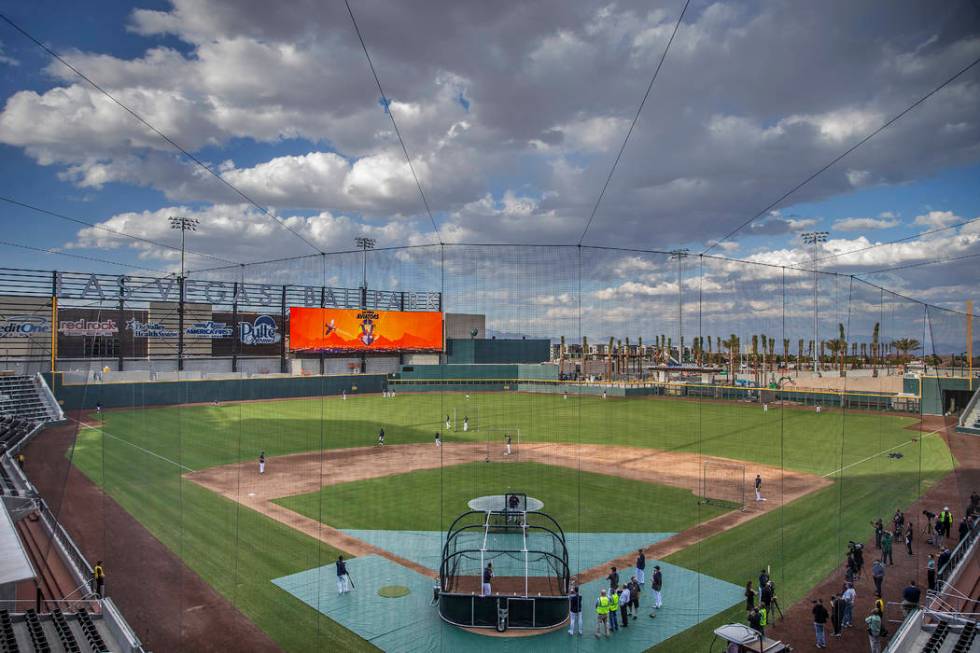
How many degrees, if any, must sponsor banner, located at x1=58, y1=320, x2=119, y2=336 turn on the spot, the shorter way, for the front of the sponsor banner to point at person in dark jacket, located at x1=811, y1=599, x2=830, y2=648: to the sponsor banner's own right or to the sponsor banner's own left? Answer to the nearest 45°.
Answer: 0° — it already faces them

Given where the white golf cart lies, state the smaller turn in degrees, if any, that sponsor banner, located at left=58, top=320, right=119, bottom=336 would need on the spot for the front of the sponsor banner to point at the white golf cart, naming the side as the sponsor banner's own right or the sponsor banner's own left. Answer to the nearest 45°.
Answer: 0° — it already faces it

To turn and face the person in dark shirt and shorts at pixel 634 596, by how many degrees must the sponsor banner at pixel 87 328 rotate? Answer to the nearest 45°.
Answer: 0° — it already faces them

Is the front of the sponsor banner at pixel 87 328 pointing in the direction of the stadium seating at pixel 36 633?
yes

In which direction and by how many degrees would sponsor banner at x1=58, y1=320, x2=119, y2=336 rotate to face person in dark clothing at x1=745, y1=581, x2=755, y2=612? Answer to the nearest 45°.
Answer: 0° — it already faces them

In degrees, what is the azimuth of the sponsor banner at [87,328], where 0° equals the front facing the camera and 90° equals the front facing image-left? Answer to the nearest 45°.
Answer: approximately 0°
